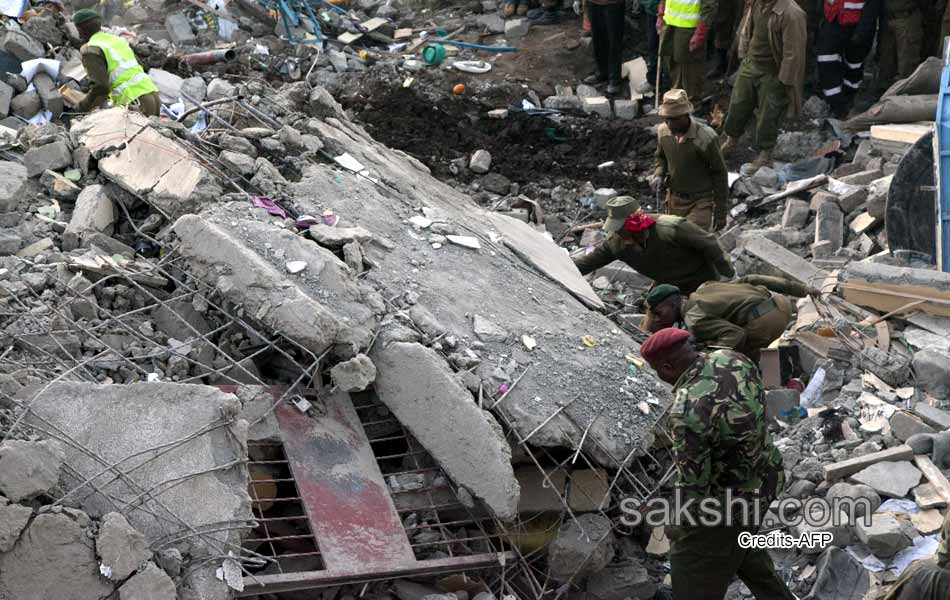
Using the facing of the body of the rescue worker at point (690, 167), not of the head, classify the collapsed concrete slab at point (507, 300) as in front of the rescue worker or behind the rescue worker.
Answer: in front

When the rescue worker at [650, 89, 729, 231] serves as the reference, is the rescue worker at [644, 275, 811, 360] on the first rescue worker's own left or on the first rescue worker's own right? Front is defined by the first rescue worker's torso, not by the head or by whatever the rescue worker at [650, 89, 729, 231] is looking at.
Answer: on the first rescue worker's own left

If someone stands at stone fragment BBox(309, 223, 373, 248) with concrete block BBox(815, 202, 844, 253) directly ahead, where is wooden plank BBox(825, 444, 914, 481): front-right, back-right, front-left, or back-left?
front-right

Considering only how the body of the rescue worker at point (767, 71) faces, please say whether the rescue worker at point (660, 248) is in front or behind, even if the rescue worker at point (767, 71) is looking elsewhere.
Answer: in front

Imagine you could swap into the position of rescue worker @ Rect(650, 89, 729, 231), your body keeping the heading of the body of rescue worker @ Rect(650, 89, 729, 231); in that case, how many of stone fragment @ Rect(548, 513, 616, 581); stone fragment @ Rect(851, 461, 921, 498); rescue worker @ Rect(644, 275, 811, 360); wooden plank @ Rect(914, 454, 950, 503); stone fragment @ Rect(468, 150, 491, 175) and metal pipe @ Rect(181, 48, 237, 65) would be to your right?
2

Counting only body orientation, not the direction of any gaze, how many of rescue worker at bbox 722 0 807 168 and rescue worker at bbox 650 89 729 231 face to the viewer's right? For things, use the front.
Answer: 0

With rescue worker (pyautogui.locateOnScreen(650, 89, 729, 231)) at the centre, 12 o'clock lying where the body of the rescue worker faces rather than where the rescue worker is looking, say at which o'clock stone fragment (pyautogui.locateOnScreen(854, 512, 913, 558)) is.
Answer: The stone fragment is roughly at 10 o'clock from the rescue worker.

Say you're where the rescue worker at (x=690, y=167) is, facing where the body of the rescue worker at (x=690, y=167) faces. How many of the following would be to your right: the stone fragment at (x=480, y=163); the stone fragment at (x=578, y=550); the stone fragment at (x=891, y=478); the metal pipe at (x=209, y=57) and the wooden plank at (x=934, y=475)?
2

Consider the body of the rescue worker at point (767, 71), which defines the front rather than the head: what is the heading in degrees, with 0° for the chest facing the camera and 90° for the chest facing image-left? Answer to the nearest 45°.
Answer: approximately 45°

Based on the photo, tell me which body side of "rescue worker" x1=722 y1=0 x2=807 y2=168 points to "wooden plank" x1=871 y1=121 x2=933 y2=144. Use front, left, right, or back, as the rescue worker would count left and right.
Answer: left

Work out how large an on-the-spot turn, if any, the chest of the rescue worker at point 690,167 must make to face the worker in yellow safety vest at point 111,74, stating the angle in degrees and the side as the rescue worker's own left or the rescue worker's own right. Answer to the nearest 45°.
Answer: approximately 45° to the rescue worker's own right

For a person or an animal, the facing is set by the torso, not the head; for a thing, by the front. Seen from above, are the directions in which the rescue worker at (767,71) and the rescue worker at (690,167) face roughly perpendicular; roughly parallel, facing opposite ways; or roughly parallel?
roughly parallel

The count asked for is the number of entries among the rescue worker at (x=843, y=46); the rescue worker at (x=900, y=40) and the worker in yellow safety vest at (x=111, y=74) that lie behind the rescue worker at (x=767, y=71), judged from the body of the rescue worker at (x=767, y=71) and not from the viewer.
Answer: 2

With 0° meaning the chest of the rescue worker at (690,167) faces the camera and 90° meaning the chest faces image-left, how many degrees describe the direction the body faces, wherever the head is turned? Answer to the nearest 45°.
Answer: approximately 45°

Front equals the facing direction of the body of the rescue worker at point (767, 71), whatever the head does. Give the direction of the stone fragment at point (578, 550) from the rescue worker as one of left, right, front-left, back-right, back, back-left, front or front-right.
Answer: front-left

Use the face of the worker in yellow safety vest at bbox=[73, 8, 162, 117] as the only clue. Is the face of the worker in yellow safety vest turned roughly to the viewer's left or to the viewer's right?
to the viewer's left
